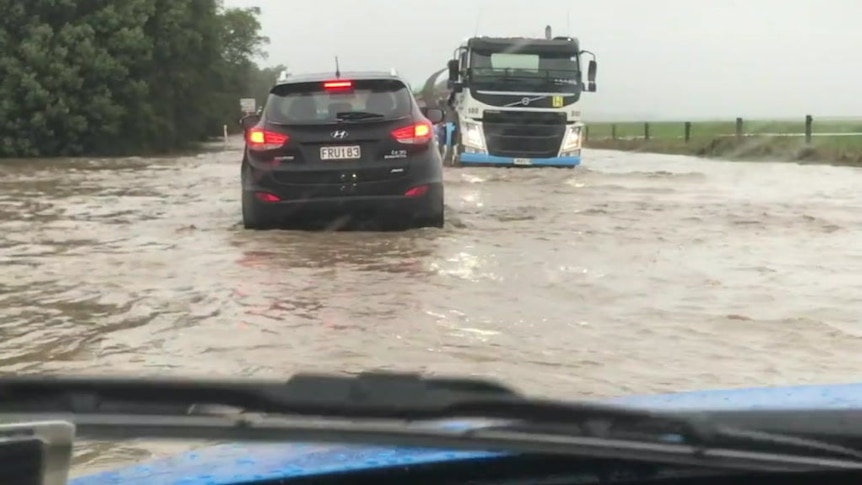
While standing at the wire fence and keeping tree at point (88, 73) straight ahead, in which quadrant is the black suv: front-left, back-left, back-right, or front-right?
front-left

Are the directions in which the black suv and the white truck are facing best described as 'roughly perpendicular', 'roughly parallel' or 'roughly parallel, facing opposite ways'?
roughly parallel, facing opposite ways

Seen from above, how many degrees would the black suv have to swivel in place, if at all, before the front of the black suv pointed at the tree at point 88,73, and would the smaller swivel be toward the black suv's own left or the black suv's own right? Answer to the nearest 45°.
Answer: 0° — it already faces it

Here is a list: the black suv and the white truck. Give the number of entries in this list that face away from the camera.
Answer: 1

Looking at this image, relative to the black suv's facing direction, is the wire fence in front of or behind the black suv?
in front

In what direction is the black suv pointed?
away from the camera

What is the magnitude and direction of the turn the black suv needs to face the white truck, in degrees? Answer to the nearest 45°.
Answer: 0° — it already faces it

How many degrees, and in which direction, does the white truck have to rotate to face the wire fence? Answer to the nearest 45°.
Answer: approximately 135° to its left

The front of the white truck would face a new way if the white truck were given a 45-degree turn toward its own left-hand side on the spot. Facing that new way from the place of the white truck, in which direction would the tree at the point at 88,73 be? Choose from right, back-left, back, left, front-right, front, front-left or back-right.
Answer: back

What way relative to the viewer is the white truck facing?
toward the camera

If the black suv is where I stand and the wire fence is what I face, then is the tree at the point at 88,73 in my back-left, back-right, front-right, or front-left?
front-left

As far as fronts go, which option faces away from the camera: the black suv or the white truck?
the black suv

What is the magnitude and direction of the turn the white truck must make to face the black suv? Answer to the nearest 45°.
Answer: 0° — it already faces it
